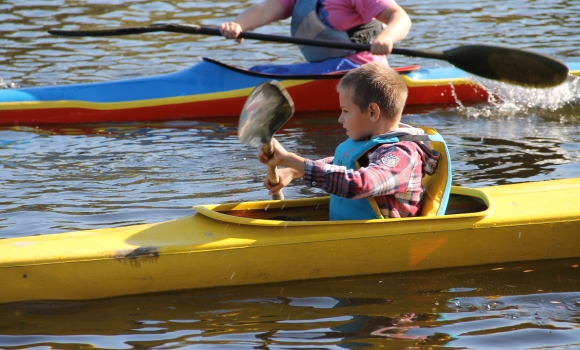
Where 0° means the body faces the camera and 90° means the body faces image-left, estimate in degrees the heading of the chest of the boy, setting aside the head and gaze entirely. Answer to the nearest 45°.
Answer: approximately 90°

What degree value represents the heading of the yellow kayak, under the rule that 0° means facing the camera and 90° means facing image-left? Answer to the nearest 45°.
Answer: approximately 90°

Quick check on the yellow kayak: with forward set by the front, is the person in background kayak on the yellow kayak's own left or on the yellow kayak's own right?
on the yellow kayak's own right

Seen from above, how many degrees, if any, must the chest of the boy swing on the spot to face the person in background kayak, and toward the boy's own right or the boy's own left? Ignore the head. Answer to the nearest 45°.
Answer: approximately 90° to the boy's own right
